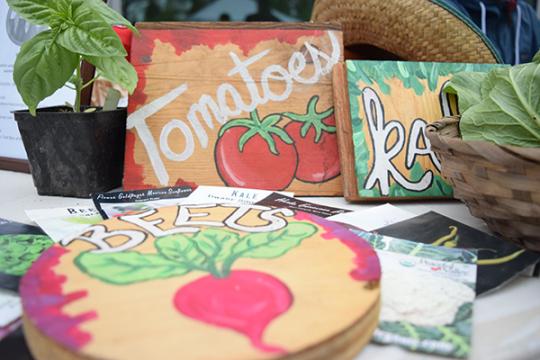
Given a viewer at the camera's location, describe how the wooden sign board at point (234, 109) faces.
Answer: facing the viewer

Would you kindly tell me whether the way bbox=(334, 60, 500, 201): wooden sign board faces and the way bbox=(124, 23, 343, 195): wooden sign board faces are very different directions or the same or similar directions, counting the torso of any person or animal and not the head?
same or similar directions

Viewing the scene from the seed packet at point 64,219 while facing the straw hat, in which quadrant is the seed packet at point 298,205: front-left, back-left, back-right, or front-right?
front-right

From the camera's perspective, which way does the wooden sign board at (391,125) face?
toward the camera

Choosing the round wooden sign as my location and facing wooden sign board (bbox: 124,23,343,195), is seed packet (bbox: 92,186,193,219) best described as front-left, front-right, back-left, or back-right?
front-left

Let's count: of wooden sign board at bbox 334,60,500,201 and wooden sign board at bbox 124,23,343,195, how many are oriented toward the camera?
2
